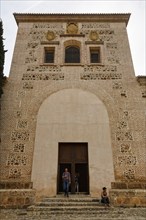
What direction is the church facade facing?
toward the camera
